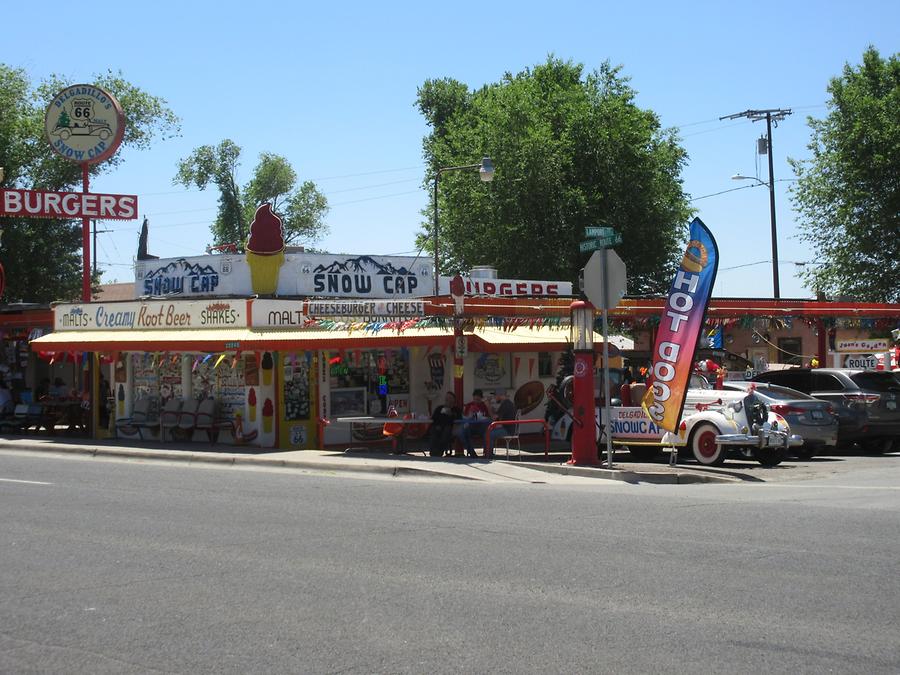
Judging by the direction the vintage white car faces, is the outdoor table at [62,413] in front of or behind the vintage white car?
behind

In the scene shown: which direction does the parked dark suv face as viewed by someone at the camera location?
facing away from the viewer and to the left of the viewer

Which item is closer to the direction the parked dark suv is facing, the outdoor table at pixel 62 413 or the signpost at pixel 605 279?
the outdoor table

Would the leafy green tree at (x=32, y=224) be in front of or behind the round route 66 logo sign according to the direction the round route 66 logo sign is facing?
behind

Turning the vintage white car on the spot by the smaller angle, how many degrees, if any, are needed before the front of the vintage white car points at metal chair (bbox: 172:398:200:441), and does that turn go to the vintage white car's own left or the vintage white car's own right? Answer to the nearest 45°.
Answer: approximately 135° to the vintage white car's own right

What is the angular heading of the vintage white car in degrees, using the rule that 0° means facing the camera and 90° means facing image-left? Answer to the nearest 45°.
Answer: approximately 315°

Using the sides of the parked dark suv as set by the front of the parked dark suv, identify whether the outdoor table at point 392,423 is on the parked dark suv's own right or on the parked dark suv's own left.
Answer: on the parked dark suv's own left

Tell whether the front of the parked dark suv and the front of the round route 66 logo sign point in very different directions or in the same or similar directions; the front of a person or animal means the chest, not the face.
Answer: very different directions

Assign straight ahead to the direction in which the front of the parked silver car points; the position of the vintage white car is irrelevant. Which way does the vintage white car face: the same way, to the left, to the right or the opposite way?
the opposite way

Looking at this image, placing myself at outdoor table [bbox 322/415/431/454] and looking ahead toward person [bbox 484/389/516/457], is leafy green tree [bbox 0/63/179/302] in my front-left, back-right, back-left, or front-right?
back-left
